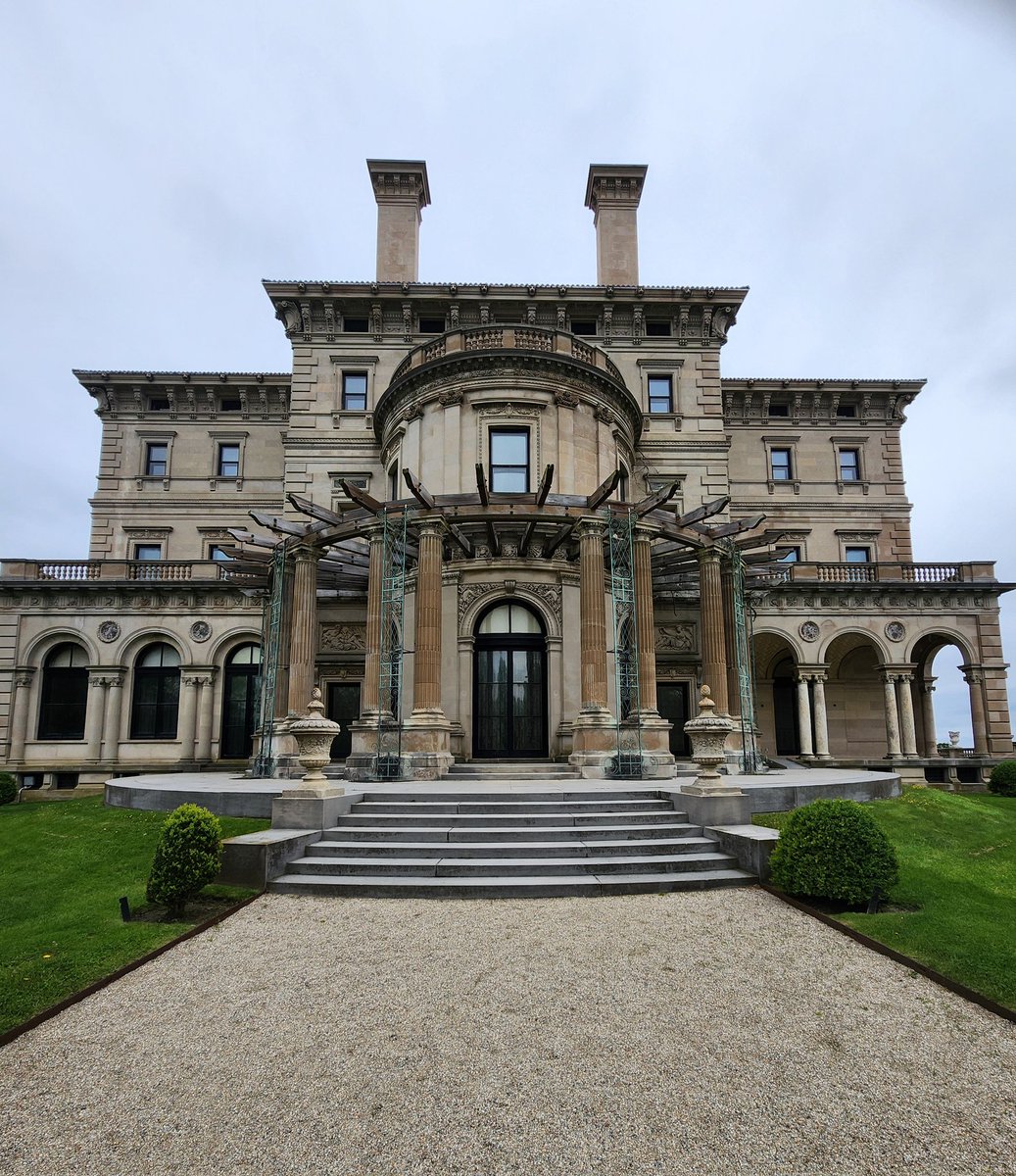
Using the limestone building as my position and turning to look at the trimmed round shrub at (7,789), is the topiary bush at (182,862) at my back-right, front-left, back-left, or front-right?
front-left

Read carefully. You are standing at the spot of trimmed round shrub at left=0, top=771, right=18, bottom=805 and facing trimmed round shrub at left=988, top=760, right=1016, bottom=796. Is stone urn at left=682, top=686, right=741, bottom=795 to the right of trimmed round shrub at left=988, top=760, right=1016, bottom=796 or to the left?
right

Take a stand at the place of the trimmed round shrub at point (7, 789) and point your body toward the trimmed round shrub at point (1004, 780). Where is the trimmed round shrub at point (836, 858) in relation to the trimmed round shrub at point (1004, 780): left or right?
right

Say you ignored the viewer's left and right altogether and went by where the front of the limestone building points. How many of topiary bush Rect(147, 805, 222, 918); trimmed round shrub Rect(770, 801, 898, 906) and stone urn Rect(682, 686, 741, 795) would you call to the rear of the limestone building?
0

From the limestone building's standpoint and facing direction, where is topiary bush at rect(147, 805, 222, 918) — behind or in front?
in front

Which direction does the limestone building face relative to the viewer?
toward the camera

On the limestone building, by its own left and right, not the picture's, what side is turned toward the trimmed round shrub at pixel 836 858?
front

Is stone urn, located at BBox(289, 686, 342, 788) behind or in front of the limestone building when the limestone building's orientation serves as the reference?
in front

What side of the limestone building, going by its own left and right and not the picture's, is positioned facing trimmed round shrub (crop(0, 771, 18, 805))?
right

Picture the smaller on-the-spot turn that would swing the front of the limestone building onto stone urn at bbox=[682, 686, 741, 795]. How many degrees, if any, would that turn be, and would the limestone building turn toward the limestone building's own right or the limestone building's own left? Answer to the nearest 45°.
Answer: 0° — it already faces it

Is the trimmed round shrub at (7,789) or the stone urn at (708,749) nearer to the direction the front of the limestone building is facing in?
the stone urn

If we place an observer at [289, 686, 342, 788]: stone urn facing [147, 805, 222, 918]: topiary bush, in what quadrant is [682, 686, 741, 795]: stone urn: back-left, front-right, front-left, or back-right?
back-left
